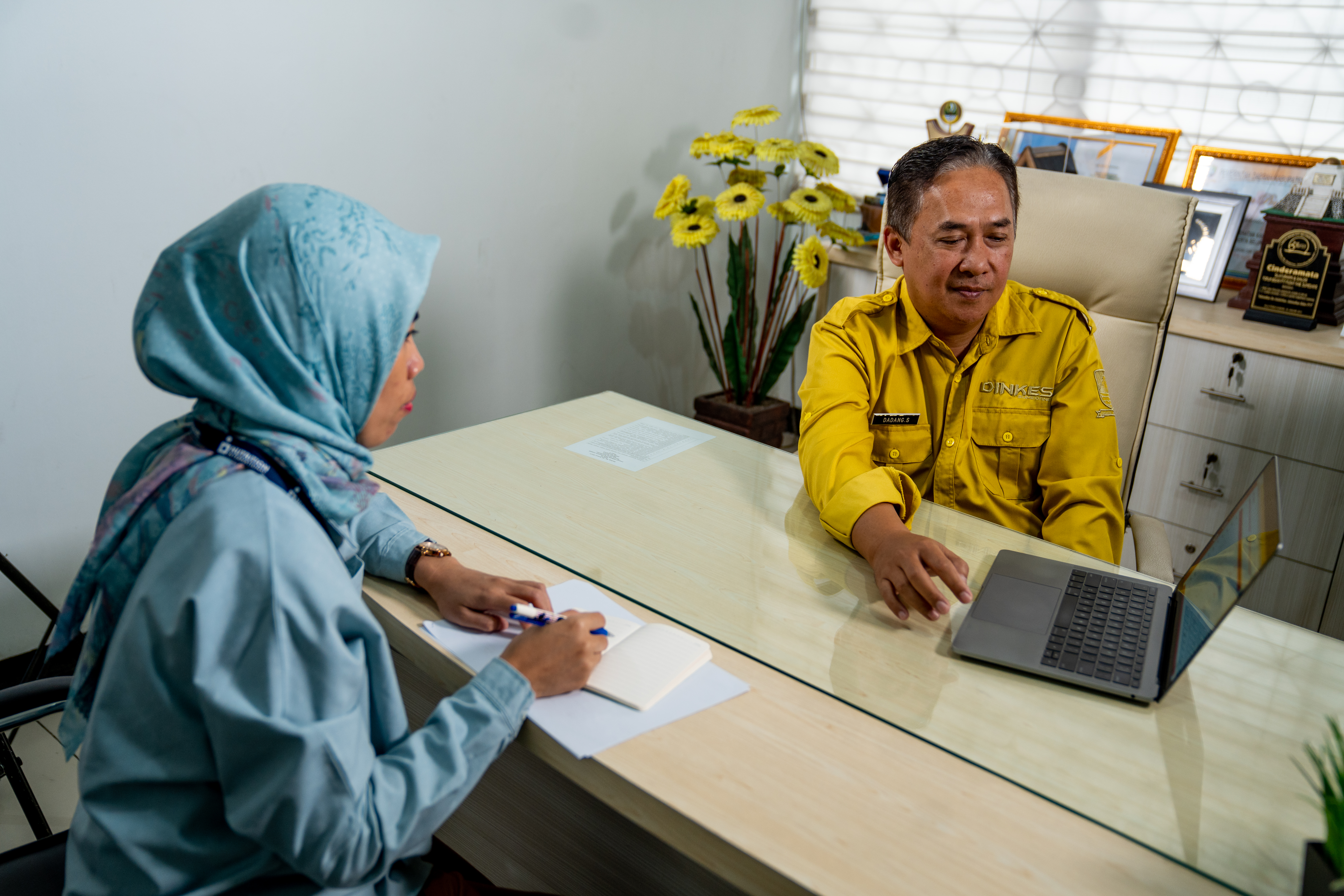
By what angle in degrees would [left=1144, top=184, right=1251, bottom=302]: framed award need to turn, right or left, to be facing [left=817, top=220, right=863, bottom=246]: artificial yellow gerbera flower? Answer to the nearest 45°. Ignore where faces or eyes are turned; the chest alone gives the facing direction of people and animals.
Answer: approximately 45° to its right

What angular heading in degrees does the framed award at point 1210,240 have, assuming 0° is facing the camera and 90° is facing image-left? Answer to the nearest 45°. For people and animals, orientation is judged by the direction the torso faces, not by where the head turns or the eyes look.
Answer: approximately 45°

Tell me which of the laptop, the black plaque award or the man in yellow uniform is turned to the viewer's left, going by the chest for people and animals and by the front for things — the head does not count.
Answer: the laptop

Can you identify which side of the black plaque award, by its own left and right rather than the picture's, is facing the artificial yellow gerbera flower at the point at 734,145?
right

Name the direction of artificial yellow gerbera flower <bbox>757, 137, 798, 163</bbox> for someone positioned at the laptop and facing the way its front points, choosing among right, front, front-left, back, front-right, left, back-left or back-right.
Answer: front-right

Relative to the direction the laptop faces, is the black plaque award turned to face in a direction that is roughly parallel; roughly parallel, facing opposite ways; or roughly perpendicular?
roughly perpendicular

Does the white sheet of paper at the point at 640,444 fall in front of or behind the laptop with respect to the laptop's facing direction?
in front

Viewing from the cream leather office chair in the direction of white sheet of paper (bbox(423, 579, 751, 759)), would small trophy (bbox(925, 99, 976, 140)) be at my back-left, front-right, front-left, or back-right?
back-right

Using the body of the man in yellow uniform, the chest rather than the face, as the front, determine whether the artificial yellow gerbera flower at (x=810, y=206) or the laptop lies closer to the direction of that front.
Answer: the laptop

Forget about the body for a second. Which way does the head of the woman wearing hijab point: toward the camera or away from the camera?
away from the camera

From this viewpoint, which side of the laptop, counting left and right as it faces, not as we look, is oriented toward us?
left

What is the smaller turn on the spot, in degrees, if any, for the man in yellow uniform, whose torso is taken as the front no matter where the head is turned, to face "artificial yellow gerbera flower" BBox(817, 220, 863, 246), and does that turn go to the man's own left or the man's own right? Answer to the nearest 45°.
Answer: approximately 180°

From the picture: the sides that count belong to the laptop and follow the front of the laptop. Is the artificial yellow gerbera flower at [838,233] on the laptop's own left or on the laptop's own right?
on the laptop's own right
